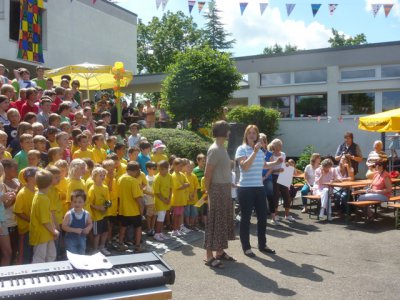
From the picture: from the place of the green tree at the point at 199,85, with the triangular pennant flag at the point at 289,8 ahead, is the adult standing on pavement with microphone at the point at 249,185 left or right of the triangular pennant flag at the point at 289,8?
right

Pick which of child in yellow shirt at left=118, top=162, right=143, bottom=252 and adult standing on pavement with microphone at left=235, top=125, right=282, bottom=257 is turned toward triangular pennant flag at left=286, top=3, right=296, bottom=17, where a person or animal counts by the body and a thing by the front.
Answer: the child in yellow shirt

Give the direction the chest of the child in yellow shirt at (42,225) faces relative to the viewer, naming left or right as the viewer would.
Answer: facing away from the viewer and to the right of the viewer

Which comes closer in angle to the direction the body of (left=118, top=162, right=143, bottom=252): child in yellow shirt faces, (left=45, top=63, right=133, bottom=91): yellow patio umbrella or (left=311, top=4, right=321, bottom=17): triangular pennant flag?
the triangular pennant flag

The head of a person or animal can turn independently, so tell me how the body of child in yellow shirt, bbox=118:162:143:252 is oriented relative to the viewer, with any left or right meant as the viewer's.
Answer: facing away from the viewer and to the right of the viewer

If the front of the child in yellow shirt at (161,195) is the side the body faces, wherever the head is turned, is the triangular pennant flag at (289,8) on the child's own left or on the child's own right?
on the child's own left

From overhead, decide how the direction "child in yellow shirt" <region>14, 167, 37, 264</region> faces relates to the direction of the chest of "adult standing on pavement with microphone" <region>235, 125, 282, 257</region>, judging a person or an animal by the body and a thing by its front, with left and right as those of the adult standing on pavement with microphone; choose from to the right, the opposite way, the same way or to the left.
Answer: to the left

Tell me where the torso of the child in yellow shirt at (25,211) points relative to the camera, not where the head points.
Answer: to the viewer's right

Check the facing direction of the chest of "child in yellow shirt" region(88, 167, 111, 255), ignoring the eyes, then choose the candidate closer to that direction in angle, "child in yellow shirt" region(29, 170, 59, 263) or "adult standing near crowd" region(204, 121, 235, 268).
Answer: the adult standing near crowd
